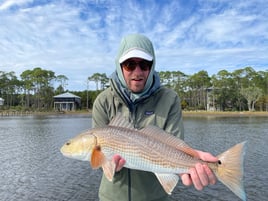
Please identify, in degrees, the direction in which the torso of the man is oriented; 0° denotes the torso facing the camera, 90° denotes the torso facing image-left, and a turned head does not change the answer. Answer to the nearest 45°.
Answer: approximately 0°
